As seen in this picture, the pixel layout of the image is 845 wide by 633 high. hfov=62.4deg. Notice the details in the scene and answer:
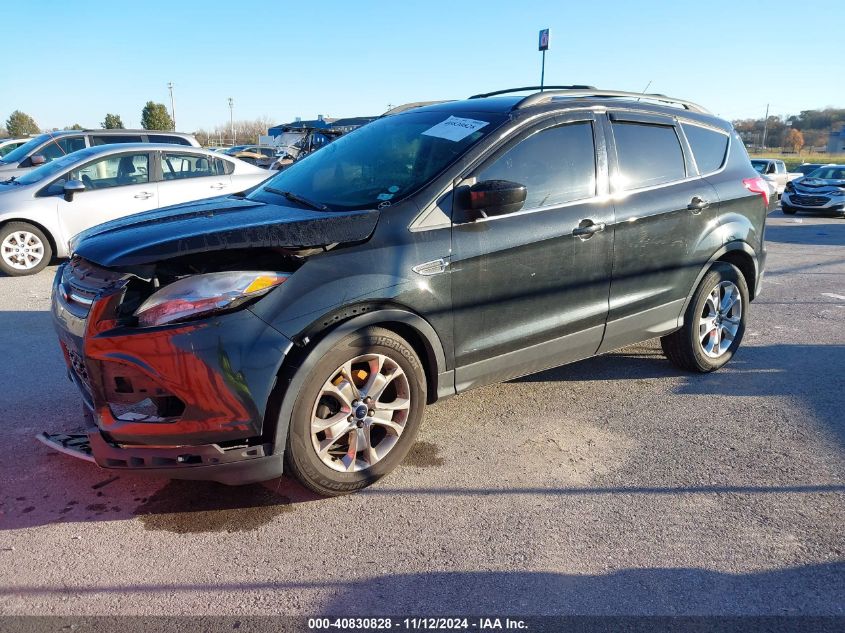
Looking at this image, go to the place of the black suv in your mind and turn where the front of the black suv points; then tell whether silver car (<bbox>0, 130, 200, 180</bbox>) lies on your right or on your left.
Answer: on your right

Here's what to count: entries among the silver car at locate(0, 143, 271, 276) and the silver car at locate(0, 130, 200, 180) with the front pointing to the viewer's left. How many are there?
2

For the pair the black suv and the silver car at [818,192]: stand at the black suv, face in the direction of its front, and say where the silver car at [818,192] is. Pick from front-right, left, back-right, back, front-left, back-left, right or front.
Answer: back

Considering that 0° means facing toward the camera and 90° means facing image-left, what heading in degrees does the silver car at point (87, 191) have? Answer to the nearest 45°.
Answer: approximately 90°

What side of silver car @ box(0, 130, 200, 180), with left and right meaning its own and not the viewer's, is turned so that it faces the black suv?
left

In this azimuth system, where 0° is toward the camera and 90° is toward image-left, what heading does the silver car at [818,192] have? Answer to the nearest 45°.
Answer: approximately 45°

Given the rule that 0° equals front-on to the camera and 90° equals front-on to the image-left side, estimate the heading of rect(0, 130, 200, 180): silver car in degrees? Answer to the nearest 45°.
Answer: approximately 90°
